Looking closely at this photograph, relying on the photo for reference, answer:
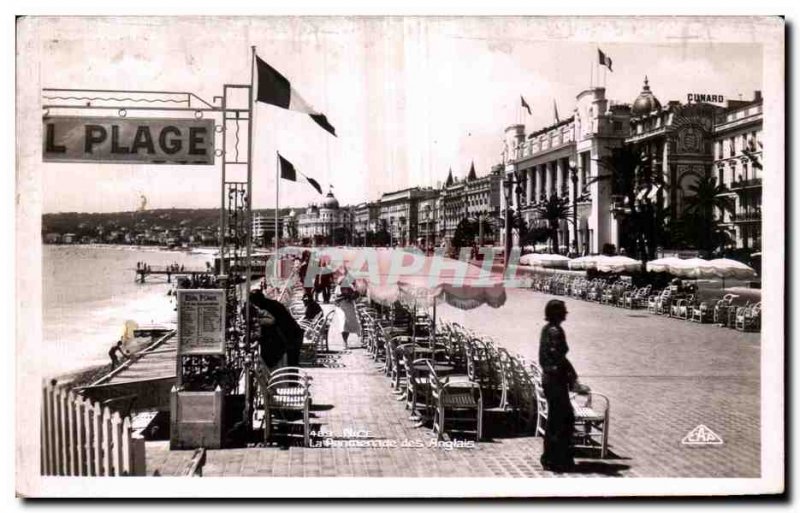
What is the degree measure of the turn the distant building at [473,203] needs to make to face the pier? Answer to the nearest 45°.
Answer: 0° — it already faces it

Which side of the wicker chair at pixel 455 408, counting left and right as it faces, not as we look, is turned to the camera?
right

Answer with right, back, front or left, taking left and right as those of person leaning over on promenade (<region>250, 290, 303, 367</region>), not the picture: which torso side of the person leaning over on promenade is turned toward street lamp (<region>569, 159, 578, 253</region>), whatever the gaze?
right

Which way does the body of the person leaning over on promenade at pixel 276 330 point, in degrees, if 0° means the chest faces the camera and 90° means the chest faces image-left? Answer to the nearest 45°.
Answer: approximately 90°

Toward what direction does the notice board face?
toward the camera

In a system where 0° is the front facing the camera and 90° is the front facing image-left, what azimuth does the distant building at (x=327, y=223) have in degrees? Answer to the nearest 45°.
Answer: approximately 45°

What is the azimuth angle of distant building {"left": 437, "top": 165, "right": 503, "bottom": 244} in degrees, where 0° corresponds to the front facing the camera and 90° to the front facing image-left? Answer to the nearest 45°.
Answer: approximately 45°

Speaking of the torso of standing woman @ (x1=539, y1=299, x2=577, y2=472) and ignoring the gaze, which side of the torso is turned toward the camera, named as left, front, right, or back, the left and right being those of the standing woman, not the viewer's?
right
